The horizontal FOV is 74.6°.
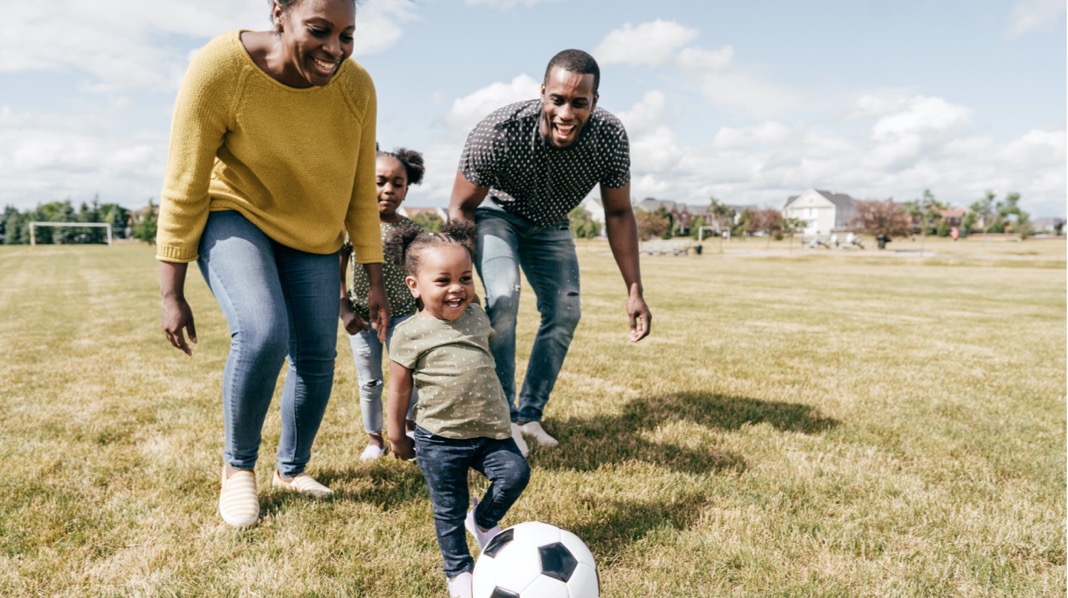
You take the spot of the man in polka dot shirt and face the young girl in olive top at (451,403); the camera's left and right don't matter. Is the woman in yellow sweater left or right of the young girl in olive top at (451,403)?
right

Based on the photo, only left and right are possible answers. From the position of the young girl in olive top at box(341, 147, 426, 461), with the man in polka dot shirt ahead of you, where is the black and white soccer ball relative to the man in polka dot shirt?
right

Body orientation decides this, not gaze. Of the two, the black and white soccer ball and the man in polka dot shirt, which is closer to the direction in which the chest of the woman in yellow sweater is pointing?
the black and white soccer ball

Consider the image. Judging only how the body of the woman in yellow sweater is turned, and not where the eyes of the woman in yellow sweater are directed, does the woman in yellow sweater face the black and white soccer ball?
yes

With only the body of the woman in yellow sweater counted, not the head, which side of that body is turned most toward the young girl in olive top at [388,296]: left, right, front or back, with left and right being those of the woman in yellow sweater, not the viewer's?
left

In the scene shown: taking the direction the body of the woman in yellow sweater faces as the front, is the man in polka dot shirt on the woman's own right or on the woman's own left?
on the woman's own left

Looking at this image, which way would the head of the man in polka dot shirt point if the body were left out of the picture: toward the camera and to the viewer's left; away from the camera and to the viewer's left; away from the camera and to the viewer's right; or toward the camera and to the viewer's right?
toward the camera and to the viewer's left

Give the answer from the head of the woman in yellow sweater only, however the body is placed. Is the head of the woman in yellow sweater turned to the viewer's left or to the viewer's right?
to the viewer's right

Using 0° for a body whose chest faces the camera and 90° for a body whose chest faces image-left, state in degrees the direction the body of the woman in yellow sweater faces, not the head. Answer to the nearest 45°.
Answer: approximately 315°

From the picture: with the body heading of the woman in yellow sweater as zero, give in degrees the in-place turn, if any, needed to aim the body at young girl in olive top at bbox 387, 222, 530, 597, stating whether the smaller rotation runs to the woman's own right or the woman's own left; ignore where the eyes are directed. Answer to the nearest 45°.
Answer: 0° — they already face them
